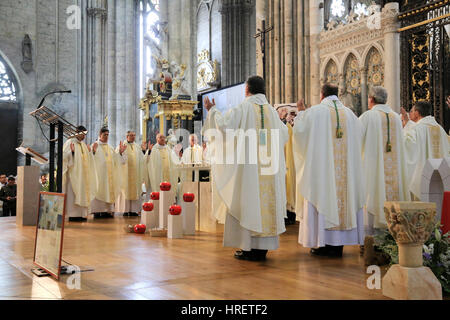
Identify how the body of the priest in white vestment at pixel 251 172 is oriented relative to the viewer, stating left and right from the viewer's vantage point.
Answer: facing away from the viewer and to the left of the viewer

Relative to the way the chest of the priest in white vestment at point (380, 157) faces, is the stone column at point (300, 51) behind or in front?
in front

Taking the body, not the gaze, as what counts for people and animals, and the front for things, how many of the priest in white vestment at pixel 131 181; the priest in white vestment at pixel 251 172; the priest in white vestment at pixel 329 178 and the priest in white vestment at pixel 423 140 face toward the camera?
1

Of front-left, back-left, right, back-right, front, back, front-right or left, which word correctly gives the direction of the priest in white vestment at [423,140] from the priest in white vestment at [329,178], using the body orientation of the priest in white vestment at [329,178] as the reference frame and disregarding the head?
right

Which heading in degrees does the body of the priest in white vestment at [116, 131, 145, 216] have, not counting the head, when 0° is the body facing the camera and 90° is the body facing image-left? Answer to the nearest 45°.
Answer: approximately 0°

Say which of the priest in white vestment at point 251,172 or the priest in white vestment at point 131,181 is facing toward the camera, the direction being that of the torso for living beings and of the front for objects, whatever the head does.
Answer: the priest in white vestment at point 131,181

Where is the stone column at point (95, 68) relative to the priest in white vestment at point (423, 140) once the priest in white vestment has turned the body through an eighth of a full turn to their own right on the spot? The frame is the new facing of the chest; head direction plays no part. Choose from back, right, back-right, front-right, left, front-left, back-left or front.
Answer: front-left

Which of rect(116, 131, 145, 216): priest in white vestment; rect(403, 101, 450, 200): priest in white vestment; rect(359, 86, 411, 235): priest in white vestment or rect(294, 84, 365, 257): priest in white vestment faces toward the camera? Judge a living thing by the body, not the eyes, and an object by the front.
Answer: rect(116, 131, 145, 216): priest in white vestment

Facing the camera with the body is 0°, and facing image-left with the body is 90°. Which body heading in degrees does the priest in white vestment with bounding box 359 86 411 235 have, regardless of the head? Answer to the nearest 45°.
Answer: approximately 135°

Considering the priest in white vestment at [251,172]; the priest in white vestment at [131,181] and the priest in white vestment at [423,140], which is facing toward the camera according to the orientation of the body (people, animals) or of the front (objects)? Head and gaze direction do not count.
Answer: the priest in white vestment at [131,181]

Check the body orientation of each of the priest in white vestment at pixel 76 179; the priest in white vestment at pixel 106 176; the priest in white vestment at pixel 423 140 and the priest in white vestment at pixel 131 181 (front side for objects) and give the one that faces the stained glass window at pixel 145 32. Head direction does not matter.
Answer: the priest in white vestment at pixel 423 140

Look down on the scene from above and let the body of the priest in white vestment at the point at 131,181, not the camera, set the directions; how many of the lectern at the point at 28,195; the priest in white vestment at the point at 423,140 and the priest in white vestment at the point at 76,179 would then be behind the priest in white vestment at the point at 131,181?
0

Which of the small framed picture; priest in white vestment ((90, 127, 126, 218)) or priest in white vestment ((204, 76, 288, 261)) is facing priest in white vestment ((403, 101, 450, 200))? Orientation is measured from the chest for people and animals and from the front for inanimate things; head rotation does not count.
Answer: priest in white vestment ((90, 127, 126, 218))

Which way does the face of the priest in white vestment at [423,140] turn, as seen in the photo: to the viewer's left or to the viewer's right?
to the viewer's left

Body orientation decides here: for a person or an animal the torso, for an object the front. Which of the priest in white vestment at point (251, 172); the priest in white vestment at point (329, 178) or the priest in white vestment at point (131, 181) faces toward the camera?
the priest in white vestment at point (131, 181)

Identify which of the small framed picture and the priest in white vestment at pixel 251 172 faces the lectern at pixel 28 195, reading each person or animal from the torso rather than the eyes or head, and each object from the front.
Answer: the priest in white vestment

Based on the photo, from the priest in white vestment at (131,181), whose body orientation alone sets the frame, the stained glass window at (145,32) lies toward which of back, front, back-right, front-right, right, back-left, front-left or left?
back

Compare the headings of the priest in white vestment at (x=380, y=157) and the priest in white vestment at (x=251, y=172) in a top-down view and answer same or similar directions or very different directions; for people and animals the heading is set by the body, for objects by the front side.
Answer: same or similar directions

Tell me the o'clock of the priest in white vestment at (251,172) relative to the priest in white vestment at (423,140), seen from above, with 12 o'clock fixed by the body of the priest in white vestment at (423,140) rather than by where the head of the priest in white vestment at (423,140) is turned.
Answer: the priest in white vestment at (251,172) is roughly at 9 o'clock from the priest in white vestment at (423,140).

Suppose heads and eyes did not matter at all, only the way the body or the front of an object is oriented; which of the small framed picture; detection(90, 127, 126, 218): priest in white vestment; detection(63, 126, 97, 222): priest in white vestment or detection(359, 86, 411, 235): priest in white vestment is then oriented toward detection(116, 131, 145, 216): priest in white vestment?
detection(359, 86, 411, 235): priest in white vestment

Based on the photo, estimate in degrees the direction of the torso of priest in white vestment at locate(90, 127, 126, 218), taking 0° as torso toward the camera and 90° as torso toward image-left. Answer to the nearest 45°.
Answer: approximately 315°
